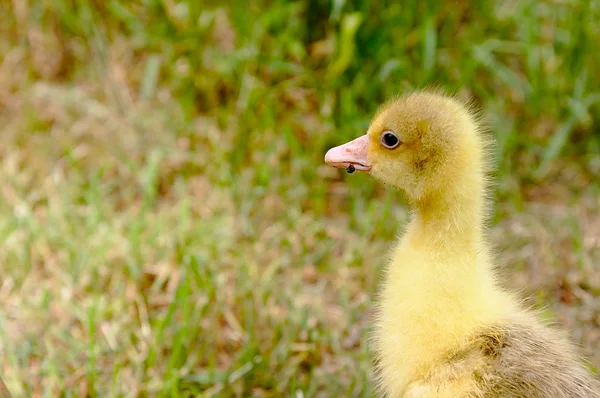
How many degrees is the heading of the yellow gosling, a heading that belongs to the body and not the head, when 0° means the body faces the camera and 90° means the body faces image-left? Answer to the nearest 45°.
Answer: approximately 90°
